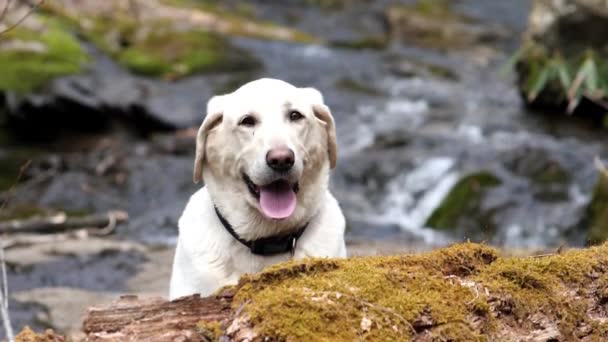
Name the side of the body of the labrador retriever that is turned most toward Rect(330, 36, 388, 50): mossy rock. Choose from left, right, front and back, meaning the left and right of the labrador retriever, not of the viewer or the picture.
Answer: back

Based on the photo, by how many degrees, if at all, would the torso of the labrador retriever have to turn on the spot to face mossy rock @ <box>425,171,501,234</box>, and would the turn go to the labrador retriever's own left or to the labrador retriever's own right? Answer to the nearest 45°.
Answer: approximately 135° to the labrador retriever's own left

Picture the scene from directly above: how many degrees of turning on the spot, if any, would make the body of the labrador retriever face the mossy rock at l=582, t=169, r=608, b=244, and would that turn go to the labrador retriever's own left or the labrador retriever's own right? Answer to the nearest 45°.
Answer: approximately 135° to the labrador retriever's own left

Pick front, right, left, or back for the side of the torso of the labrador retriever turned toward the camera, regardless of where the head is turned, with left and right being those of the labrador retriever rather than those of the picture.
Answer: front

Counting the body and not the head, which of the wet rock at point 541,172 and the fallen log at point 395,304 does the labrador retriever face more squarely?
the fallen log

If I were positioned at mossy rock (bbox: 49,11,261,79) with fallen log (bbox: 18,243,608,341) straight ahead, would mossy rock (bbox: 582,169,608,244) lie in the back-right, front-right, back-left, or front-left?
front-left

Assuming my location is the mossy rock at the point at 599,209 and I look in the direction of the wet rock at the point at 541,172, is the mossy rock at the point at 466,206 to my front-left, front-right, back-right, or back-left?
front-left

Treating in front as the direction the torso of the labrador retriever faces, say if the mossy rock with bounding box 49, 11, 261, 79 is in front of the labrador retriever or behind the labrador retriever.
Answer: behind

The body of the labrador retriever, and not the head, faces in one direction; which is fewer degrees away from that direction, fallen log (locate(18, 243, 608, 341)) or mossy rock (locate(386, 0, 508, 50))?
the fallen log

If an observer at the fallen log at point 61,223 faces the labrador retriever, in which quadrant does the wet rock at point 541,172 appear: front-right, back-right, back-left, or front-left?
front-left

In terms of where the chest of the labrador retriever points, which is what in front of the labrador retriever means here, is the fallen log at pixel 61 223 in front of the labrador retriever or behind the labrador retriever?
behind

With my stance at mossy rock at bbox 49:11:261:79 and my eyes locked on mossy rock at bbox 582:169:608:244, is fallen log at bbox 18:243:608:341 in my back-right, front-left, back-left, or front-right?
front-right

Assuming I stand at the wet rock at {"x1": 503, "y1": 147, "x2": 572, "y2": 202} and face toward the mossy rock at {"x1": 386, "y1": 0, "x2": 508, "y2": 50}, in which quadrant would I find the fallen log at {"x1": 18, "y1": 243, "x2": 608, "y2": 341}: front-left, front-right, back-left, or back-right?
back-left

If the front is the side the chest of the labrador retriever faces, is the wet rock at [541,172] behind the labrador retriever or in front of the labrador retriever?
behind
